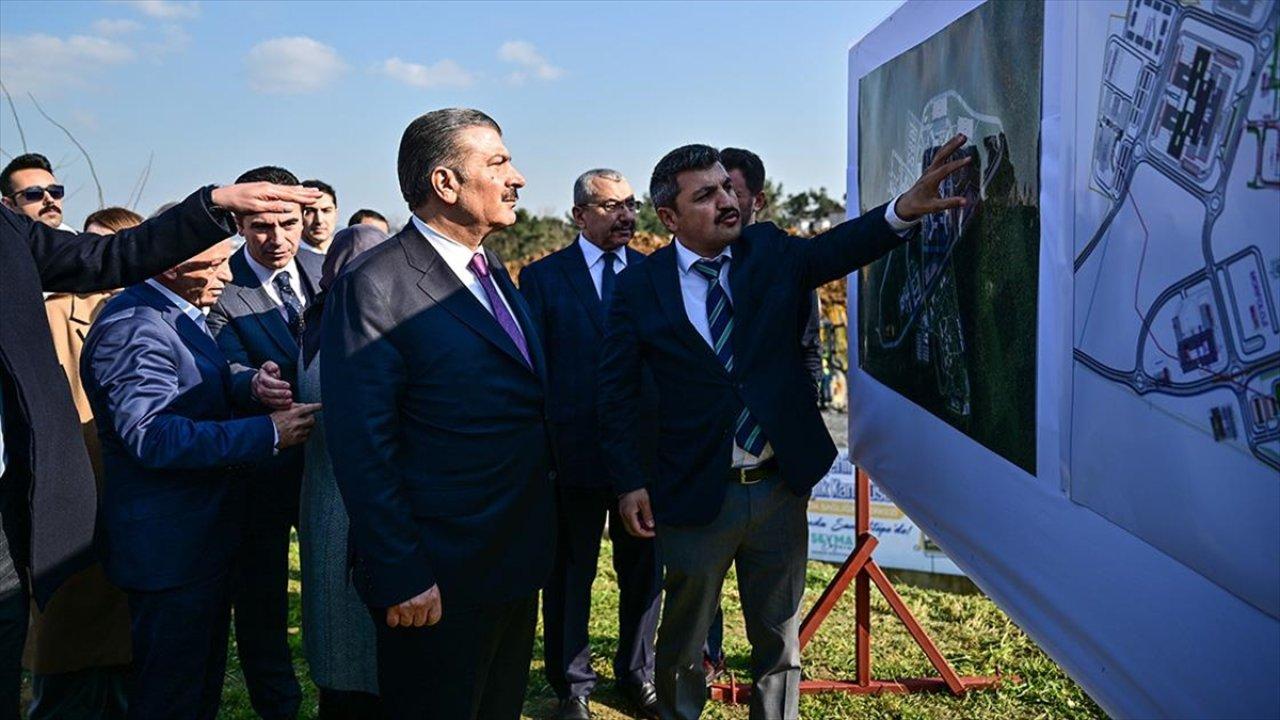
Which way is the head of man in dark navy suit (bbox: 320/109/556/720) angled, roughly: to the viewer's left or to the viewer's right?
to the viewer's right

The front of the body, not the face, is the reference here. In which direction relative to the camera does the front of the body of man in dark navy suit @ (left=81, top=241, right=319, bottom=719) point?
to the viewer's right

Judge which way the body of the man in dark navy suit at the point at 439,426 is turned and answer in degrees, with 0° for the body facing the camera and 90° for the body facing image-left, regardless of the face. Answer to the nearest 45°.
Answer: approximately 315°

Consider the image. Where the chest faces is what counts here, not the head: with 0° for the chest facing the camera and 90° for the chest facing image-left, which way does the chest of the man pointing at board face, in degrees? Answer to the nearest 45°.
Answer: approximately 315°

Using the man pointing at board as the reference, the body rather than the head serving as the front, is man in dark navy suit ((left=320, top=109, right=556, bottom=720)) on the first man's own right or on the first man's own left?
on the first man's own right

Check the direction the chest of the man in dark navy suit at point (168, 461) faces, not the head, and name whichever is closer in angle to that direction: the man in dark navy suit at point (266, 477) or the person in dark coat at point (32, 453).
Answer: the man in dark navy suit

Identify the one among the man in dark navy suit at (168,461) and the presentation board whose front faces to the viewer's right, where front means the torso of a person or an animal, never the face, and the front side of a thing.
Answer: the man in dark navy suit

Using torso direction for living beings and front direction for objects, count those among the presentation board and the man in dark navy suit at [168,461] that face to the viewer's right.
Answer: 1
